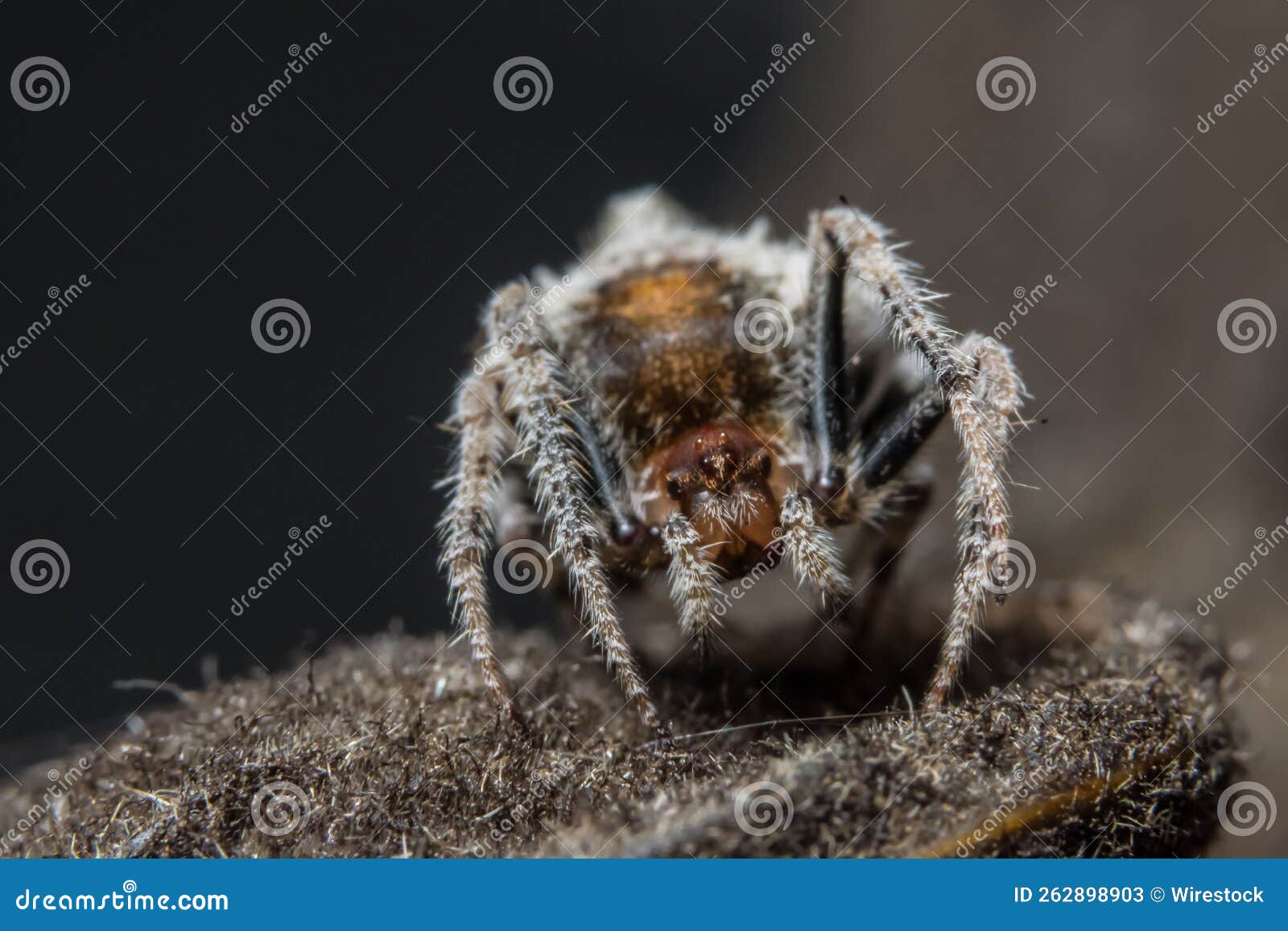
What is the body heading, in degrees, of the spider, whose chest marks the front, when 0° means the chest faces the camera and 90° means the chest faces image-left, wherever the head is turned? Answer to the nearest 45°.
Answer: approximately 0°
